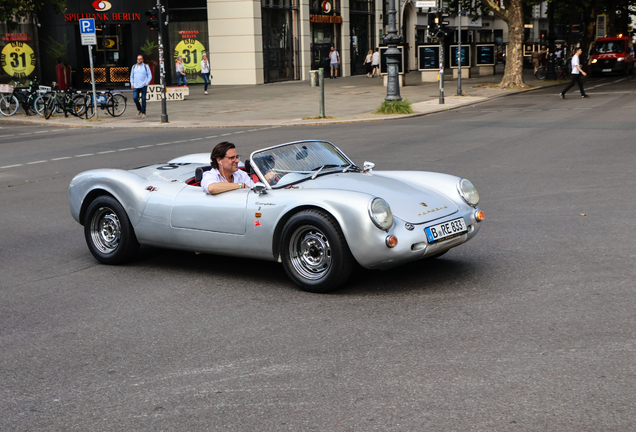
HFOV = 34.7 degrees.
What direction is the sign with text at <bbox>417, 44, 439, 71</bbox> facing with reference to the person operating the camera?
facing the viewer

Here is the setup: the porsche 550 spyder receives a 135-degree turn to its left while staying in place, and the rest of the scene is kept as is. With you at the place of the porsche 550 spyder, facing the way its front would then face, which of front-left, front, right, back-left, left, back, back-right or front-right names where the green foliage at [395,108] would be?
front

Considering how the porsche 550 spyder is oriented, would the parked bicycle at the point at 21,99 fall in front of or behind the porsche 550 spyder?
behind

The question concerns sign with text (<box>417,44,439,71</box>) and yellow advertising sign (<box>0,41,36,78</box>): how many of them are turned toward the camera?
2

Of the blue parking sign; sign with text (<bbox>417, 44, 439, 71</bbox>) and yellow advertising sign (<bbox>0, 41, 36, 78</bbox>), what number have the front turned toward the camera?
3

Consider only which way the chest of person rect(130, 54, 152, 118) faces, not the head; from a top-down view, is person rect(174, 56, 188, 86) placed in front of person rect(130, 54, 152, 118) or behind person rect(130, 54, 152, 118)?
behind

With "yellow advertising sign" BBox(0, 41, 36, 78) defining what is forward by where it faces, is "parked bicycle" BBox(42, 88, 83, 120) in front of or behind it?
in front

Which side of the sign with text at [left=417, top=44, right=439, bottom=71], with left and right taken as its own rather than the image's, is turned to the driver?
front
